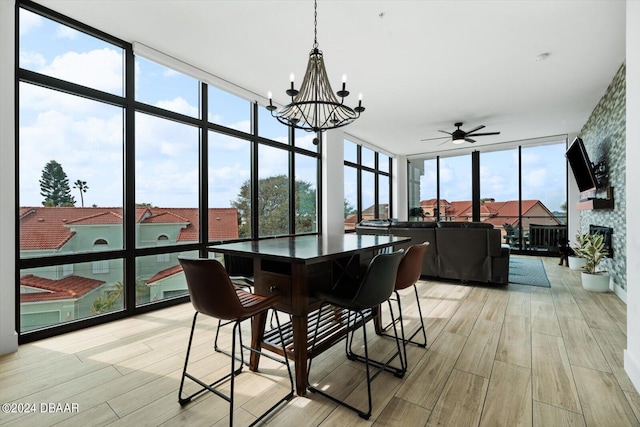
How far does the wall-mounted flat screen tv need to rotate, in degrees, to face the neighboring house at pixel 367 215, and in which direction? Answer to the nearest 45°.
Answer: approximately 45° to its right

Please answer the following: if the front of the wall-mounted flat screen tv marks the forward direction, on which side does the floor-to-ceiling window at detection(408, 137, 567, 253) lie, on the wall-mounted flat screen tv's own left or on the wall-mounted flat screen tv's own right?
on the wall-mounted flat screen tv's own right

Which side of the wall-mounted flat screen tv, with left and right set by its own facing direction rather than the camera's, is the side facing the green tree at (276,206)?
front

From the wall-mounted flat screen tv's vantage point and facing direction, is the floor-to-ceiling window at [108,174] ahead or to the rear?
ahead

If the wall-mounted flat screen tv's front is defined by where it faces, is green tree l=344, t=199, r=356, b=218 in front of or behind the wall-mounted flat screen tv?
in front

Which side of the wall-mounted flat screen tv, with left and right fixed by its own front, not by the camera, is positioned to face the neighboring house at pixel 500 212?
right

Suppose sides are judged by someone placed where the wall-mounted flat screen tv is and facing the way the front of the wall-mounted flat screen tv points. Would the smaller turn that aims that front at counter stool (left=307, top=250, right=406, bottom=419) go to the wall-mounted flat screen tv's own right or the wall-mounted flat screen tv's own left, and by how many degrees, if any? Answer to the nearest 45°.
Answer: approximately 45° to the wall-mounted flat screen tv's own left

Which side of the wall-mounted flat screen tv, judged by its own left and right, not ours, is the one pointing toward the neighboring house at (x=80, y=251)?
front

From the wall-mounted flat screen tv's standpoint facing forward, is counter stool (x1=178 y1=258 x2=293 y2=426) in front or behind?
in front

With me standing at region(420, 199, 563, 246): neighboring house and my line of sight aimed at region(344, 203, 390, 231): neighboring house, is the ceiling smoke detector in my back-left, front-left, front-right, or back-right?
front-left

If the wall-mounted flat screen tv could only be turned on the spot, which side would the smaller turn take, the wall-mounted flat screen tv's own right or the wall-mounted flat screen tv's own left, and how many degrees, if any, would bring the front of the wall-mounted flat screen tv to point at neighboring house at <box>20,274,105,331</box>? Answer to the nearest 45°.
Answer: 0° — it already faces it

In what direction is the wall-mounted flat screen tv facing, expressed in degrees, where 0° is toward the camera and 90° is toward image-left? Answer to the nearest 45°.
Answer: approximately 45°

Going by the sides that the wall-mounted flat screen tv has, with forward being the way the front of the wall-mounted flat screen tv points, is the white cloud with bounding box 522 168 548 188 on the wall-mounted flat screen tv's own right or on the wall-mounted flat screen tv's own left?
on the wall-mounted flat screen tv's own right

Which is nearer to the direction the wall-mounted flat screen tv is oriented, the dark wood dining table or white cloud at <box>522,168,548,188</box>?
the dark wood dining table
